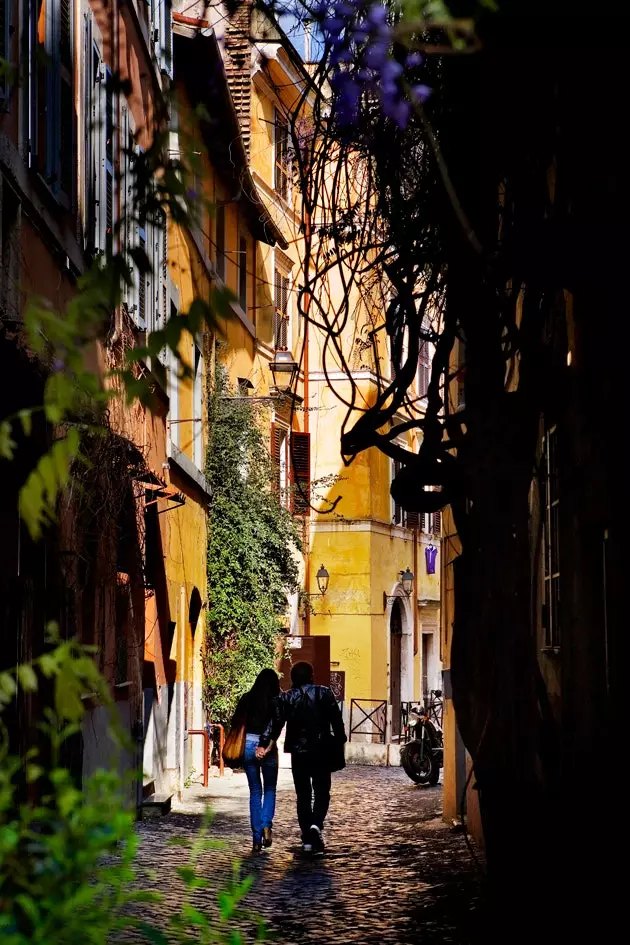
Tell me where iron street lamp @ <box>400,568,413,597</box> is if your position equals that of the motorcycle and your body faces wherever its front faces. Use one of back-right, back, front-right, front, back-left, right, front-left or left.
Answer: back-right

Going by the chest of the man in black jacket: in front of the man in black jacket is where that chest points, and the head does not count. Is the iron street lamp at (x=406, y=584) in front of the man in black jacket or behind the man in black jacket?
in front

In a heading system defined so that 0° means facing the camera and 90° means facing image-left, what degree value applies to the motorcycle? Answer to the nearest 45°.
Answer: approximately 45°

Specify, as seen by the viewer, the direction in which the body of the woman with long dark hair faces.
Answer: away from the camera

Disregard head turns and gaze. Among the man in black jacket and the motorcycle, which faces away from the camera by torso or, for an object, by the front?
the man in black jacket

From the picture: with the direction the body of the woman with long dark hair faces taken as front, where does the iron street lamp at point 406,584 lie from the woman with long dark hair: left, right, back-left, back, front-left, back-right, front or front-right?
front

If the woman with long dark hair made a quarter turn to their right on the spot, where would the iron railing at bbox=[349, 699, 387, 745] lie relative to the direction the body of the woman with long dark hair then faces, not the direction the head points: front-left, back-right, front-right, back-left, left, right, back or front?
left

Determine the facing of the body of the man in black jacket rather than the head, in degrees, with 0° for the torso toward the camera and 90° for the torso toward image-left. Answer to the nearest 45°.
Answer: approximately 180°

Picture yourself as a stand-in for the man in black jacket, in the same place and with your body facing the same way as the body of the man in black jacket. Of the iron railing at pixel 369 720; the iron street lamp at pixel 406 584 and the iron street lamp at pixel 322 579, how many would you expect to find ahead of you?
3

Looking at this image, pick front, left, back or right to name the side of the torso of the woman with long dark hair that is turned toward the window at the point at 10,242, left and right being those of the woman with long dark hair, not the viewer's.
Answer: back

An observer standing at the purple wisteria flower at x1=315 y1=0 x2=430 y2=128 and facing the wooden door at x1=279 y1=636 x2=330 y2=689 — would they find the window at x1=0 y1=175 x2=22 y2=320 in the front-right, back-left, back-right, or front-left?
front-left

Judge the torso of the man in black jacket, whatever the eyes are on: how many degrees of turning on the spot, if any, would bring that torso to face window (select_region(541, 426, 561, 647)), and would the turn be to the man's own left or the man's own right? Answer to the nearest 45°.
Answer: approximately 135° to the man's own right

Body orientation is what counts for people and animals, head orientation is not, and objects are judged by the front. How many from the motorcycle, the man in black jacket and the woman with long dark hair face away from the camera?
2

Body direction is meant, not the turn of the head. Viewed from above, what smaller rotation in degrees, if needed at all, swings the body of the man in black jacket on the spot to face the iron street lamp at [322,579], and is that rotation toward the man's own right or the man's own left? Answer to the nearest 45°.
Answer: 0° — they already face it

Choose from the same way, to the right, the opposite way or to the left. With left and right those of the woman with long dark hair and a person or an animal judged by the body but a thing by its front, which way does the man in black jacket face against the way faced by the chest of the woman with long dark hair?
the same way

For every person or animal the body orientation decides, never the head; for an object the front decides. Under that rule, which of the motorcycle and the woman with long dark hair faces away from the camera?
the woman with long dark hair

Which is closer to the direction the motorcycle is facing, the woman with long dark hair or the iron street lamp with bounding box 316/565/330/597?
the woman with long dark hair

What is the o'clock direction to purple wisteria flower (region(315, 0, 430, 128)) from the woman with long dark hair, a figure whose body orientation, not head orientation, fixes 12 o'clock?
The purple wisteria flower is roughly at 6 o'clock from the woman with long dark hair.

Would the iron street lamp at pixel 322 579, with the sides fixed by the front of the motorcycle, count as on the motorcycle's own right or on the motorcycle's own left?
on the motorcycle's own right
